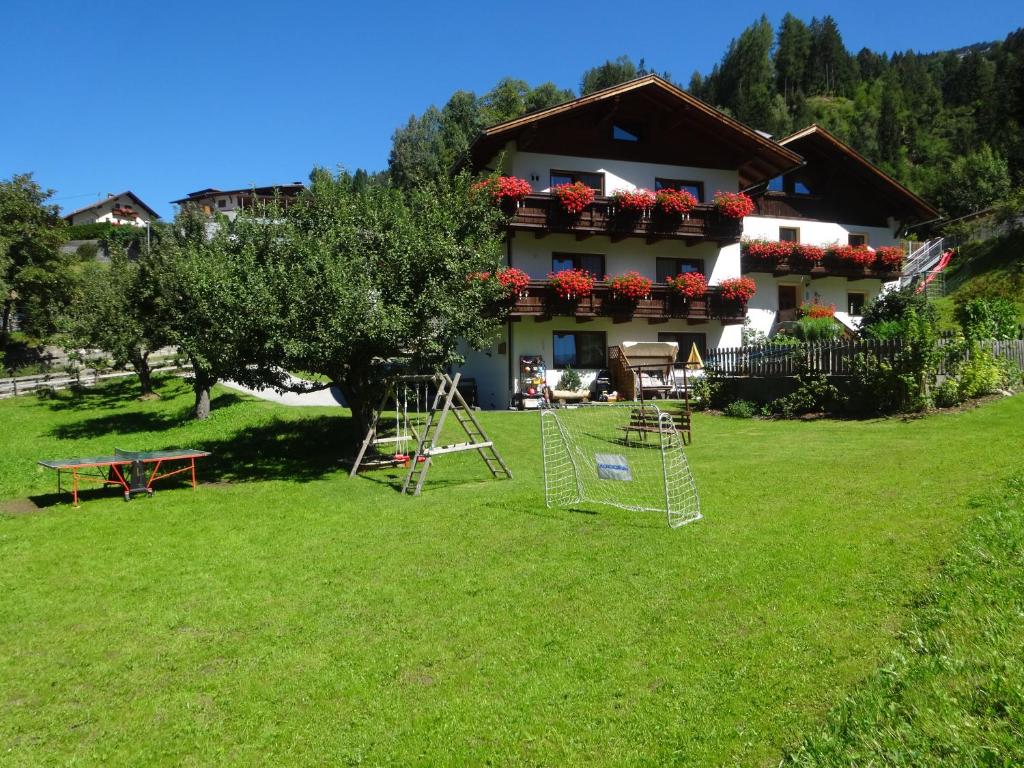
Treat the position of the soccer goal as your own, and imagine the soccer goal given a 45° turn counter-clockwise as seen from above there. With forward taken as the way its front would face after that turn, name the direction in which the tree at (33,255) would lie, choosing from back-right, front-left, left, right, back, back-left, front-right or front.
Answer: back-right

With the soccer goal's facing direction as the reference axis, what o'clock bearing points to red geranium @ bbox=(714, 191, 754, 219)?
The red geranium is roughly at 5 o'clock from the soccer goal.

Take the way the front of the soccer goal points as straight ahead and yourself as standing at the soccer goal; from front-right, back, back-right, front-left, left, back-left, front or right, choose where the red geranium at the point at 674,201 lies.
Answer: back-right

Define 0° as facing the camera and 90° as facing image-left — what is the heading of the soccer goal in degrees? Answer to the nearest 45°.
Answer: approximately 45°

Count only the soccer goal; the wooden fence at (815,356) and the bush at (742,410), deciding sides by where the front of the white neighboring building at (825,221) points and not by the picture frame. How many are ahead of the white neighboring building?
3

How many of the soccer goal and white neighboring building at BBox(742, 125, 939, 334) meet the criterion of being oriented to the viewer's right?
0

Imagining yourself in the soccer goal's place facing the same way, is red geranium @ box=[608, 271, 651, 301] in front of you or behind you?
behind

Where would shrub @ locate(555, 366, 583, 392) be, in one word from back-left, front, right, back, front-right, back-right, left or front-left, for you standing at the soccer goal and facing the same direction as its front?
back-right

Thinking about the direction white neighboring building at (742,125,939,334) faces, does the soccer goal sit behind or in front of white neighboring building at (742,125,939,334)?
in front
